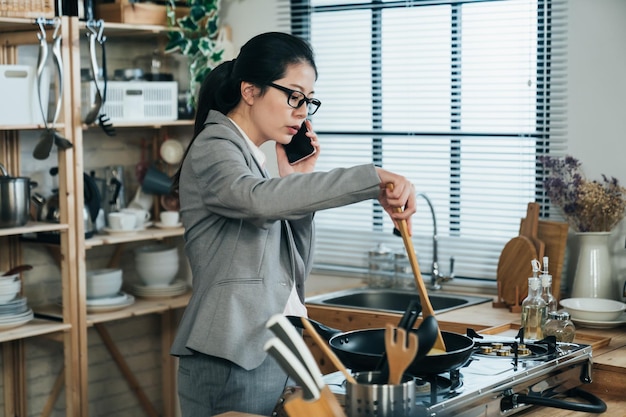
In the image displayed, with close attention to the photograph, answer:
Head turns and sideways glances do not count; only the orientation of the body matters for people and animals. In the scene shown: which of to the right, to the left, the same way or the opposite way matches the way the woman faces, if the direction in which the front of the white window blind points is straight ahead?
to the left

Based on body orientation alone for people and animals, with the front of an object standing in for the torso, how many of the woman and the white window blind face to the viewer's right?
1

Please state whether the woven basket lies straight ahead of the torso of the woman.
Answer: no

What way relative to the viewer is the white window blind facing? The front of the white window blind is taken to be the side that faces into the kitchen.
toward the camera

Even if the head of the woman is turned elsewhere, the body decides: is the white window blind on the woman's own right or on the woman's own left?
on the woman's own left

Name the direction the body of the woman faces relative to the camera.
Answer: to the viewer's right

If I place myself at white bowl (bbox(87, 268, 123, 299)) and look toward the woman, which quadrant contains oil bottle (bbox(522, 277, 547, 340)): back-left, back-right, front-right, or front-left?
front-left

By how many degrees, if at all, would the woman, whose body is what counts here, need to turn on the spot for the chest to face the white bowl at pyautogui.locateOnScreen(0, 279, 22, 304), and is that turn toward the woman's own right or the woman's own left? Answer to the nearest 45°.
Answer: approximately 135° to the woman's own left

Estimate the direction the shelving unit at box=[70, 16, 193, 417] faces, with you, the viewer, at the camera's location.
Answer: facing the viewer and to the right of the viewer

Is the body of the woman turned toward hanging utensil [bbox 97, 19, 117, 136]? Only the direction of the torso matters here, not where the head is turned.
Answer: no

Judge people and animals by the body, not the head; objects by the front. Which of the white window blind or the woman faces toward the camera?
the white window blind

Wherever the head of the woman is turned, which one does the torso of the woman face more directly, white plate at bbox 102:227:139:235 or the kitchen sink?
the kitchen sink
